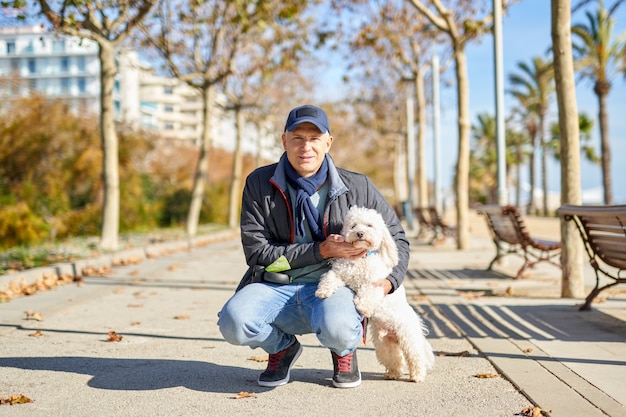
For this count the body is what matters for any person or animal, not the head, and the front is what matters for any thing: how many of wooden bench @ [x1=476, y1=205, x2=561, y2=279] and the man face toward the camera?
1

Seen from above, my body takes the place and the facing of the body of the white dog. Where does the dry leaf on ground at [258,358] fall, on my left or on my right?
on my right

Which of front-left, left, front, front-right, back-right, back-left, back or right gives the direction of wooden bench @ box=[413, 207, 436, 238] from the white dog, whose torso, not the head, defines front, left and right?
back-right

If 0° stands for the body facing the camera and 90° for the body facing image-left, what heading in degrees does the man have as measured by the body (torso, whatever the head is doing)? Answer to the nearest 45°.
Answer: approximately 0°

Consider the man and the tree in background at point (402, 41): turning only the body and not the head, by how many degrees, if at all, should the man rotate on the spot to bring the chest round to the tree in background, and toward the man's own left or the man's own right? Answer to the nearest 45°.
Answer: approximately 180°
